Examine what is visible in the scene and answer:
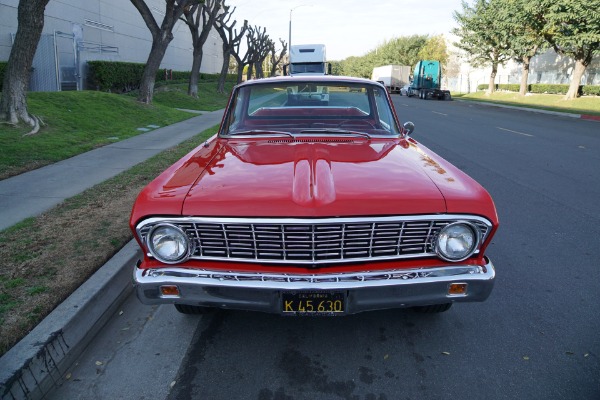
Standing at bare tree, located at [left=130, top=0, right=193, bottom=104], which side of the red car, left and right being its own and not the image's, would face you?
back

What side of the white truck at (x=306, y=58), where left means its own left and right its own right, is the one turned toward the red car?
front

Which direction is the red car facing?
toward the camera

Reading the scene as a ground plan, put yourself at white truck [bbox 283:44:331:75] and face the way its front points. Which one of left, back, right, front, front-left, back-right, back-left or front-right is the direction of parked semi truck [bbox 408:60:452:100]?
back-left

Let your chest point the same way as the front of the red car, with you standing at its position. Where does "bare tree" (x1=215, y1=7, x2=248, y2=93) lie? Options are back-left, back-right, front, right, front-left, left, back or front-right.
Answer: back

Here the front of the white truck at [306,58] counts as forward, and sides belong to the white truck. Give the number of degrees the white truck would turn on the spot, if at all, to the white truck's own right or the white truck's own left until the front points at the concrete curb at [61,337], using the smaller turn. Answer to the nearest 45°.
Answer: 0° — it already faces it

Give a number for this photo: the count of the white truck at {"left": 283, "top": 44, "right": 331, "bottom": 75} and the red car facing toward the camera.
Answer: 2
